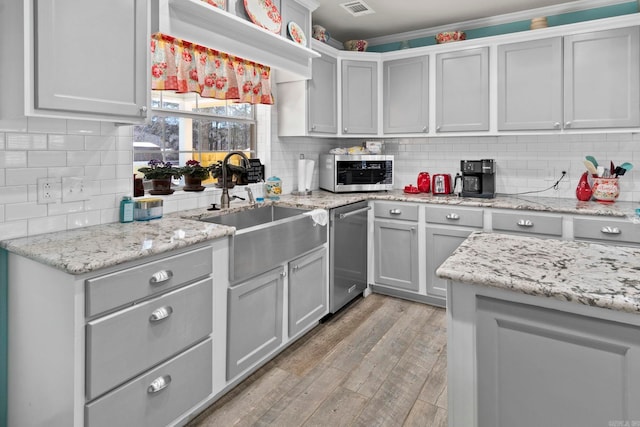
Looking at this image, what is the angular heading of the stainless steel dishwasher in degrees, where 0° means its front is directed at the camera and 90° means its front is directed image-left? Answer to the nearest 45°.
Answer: approximately 315°

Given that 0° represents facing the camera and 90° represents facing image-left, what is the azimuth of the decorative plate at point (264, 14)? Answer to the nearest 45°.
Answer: approximately 315°

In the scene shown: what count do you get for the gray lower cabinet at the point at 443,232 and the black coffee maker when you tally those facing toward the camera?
2
